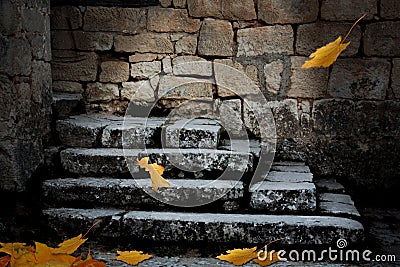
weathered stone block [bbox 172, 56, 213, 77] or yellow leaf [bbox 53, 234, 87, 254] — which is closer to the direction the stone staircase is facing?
the yellow leaf

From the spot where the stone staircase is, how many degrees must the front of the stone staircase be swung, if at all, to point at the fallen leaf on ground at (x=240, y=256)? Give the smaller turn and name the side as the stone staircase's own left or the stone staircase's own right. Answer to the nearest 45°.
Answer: approximately 45° to the stone staircase's own left

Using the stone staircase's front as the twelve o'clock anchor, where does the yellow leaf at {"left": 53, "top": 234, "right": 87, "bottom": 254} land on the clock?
The yellow leaf is roughly at 2 o'clock from the stone staircase.

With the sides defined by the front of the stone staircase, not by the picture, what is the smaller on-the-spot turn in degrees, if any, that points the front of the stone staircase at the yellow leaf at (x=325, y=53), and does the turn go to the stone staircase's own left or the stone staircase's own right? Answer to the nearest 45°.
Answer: approximately 135° to the stone staircase's own left

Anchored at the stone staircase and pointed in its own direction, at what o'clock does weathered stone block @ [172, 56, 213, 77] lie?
The weathered stone block is roughly at 6 o'clock from the stone staircase.

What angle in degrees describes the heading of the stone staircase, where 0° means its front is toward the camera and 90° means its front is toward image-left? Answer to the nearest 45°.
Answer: approximately 0°
